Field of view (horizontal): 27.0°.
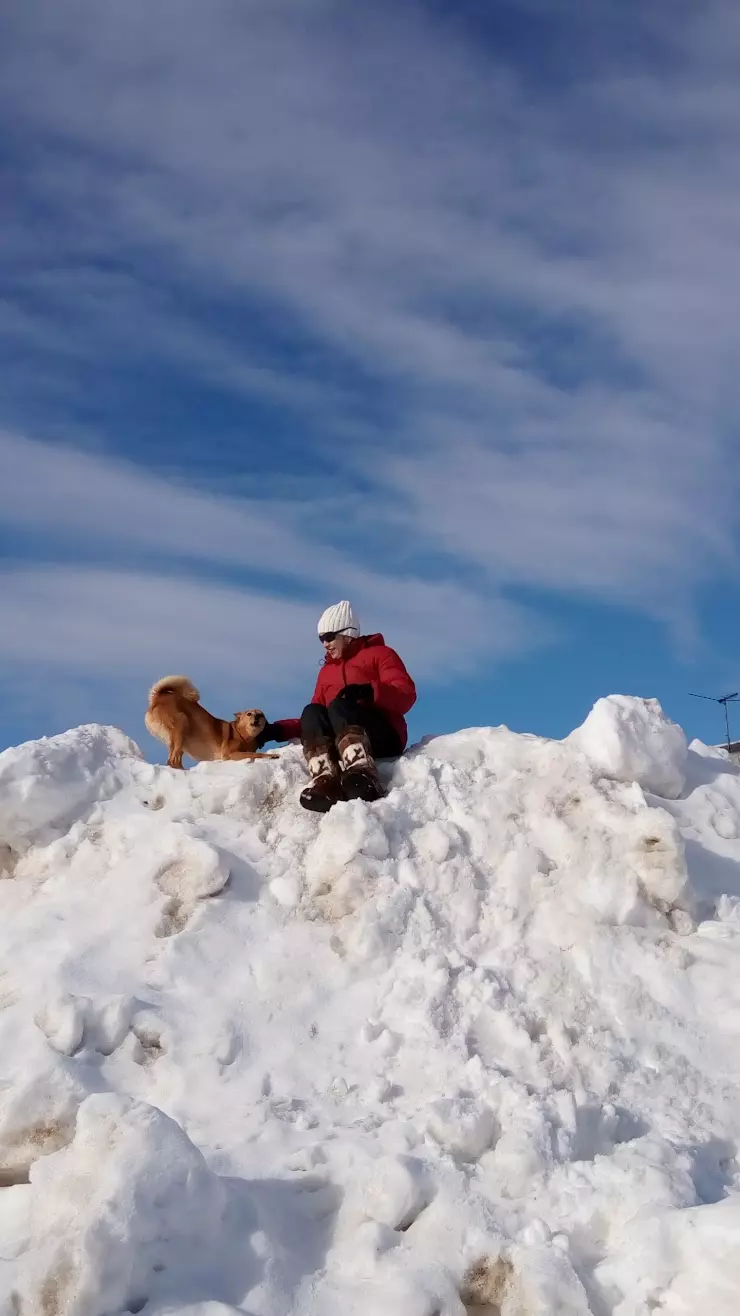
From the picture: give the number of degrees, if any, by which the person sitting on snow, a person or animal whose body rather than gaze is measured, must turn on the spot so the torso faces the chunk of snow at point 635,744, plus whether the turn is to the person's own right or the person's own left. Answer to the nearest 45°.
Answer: approximately 135° to the person's own left

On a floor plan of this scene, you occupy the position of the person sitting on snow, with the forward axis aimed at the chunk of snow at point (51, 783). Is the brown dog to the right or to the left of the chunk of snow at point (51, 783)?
right

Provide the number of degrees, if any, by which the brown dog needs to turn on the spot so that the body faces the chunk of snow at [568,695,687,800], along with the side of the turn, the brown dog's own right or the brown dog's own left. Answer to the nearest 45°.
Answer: approximately 45° to the brown dog's own right

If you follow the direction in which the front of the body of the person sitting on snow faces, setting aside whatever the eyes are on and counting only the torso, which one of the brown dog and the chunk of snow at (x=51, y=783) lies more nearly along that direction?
the chunk of snow

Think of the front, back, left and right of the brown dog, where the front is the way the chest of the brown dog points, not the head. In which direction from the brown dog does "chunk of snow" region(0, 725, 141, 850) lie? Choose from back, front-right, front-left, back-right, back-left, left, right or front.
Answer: back-right

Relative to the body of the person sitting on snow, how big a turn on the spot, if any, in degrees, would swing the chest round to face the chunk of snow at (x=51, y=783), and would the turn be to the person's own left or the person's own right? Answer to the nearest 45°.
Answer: approximately 45° to the person's own right

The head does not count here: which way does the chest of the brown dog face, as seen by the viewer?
to the viewer's right

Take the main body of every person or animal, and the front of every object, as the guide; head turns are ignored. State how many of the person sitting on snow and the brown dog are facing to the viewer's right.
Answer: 1

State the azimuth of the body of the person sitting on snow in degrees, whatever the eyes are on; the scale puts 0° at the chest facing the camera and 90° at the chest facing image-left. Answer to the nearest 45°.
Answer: approximately 45°

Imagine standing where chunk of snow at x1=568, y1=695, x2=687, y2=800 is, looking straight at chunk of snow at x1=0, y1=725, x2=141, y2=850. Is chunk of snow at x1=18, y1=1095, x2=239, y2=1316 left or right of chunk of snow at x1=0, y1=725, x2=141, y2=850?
left

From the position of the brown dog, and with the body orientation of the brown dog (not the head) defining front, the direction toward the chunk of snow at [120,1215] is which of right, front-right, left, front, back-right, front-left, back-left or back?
right
